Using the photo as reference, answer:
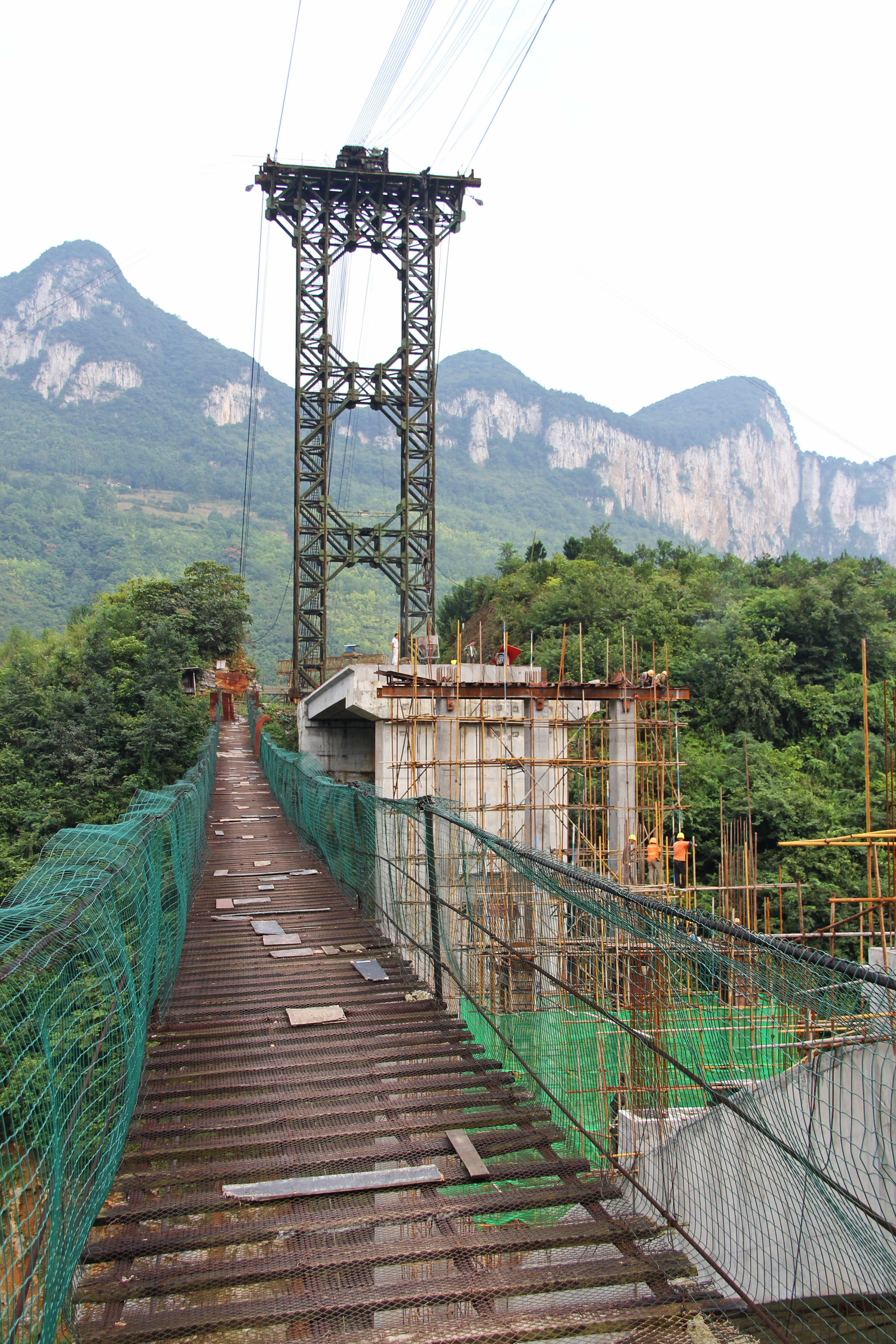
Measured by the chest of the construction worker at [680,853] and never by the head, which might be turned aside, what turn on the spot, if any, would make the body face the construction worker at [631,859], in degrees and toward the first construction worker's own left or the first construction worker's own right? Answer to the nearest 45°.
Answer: approximately 45° to the first construction worker's own left

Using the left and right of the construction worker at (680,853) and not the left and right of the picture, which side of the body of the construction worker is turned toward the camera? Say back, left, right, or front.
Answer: back

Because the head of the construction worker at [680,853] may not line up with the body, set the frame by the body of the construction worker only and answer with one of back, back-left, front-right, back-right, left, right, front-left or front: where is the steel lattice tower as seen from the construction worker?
front-left
